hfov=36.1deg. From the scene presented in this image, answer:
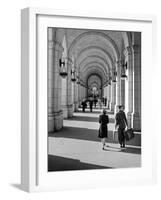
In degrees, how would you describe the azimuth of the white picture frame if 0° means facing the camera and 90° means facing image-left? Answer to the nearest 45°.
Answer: approximately 315°
